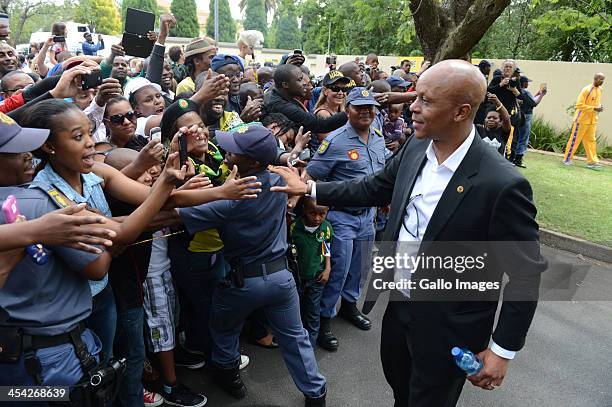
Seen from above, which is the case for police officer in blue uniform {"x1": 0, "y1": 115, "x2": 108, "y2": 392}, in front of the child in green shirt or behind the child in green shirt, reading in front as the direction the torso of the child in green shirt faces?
in front

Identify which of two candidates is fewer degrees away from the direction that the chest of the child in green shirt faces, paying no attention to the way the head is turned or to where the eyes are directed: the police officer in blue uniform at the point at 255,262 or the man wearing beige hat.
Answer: the police officer in blue uniform

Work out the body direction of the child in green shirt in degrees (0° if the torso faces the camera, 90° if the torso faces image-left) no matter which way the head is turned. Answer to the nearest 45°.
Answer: approximately 0°

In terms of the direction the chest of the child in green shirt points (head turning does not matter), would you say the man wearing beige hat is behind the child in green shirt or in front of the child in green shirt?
behind

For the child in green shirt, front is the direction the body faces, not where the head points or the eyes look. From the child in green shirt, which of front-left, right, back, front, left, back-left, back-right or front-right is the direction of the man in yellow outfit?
back-left

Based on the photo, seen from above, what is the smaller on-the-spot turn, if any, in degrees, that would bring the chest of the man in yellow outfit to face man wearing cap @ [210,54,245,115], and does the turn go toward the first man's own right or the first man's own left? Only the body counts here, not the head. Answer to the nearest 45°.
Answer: approximately 45° to the first man's own right

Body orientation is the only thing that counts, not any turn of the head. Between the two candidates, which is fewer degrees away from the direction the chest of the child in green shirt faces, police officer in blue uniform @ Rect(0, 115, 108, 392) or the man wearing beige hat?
the police officer in blue uniform
